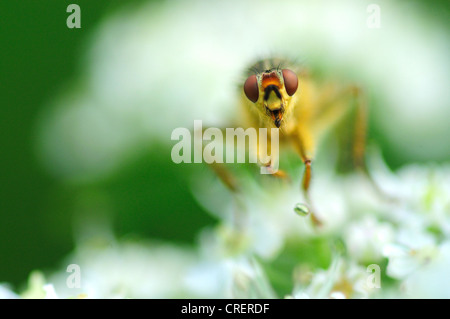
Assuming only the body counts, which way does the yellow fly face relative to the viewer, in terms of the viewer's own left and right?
facing the viewer
